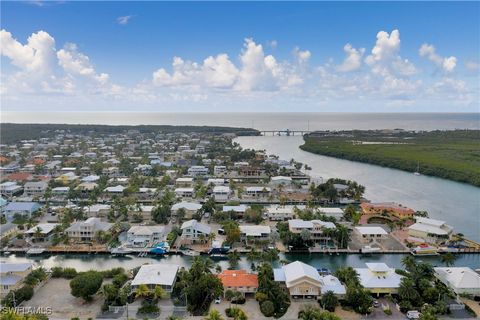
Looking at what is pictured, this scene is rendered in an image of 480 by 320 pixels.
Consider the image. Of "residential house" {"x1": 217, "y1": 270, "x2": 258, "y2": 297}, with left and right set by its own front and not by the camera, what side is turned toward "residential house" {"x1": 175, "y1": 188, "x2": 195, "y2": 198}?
back

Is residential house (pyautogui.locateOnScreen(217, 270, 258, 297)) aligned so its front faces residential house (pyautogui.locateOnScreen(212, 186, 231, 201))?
no

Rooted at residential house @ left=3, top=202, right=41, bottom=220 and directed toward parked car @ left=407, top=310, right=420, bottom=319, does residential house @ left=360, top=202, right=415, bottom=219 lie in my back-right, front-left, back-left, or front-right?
front-left

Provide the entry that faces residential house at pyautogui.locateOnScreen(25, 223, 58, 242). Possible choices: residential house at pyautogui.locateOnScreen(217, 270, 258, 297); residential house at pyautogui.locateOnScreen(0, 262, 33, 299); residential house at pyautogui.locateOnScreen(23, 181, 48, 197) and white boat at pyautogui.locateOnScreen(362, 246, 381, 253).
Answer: residential house at pyautogui.locateOnScreen(23, 181, 48, 197)

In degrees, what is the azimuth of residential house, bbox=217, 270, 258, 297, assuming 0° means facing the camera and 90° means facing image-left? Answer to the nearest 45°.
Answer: approximately 0°

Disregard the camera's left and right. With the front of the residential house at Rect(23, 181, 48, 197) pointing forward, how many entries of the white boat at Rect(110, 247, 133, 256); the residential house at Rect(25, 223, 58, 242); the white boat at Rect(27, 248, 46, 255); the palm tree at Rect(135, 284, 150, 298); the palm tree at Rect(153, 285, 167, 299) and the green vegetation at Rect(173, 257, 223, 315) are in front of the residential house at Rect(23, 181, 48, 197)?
6

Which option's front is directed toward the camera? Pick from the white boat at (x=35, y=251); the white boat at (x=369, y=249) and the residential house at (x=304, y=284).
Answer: the residential house

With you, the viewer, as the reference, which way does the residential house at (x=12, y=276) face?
facing the viewer

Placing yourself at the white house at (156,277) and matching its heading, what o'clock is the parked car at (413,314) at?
The parked car is roughly at 10 o'clock from the white house.

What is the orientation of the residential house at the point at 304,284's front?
toward the camera

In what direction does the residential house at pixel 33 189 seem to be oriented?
toward the camera

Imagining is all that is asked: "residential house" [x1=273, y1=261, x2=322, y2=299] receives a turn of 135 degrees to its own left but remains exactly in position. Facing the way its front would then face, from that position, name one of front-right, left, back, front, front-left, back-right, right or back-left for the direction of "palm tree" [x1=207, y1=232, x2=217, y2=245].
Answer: left

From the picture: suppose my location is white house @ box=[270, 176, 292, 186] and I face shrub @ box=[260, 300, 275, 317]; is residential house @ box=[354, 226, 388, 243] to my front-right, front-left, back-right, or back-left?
front-left

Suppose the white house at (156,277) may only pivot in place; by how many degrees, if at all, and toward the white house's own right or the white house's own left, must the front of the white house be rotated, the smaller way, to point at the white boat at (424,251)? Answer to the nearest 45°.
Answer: approximately 90° to the white house's own left
